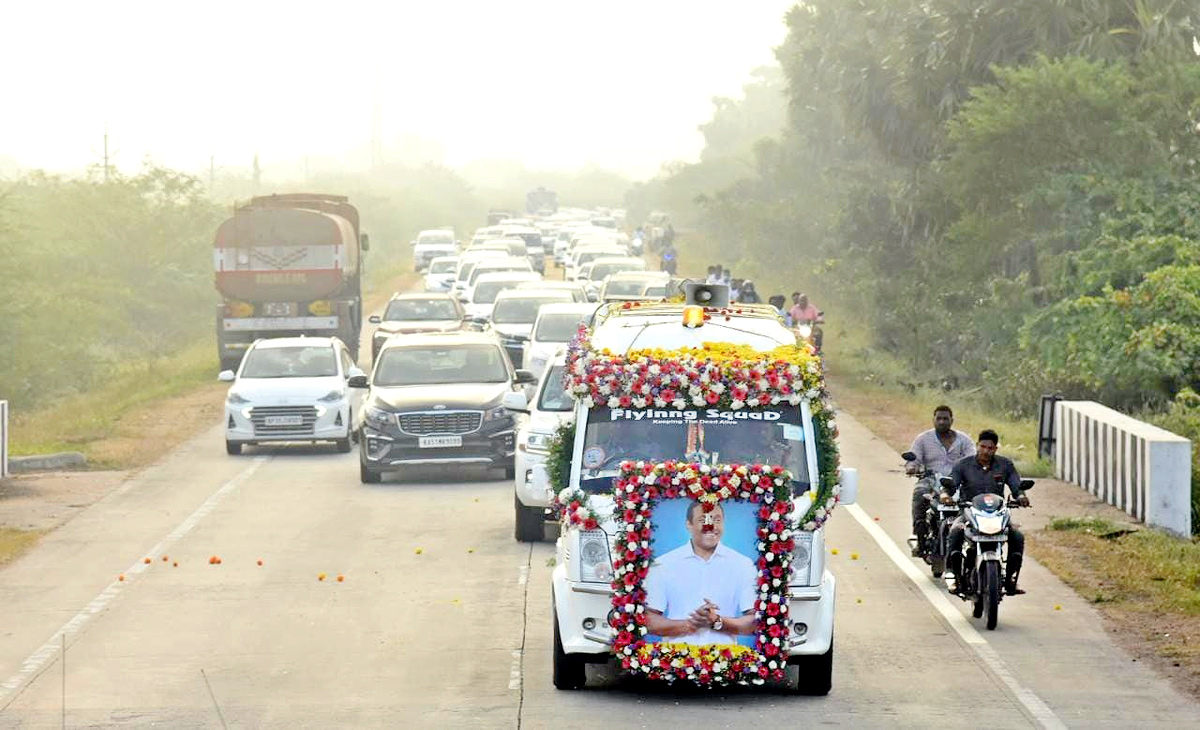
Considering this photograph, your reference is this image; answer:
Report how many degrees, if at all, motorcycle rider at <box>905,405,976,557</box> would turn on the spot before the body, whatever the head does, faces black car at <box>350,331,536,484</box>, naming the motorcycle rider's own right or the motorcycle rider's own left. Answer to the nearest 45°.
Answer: approximately 135° to the motorcycle rider's own right

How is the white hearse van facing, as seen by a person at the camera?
facing the viewer

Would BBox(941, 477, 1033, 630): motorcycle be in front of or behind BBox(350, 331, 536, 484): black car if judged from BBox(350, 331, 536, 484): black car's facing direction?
in front

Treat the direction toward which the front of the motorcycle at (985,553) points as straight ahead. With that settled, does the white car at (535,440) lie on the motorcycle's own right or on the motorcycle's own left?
on the motorcycle's own right

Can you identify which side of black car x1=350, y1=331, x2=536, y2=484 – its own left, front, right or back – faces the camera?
front

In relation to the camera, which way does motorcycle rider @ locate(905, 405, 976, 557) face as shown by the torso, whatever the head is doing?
toward the camera

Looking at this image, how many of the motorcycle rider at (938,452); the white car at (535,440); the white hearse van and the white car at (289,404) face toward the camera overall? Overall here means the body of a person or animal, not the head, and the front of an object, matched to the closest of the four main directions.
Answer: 4
